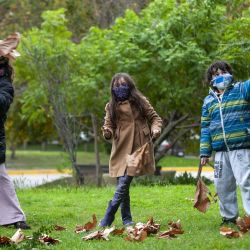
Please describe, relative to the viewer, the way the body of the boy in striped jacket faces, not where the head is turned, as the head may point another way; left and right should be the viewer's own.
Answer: facing the viewer

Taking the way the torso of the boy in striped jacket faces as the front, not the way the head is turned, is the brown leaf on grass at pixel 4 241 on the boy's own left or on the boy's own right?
on the boy's own right

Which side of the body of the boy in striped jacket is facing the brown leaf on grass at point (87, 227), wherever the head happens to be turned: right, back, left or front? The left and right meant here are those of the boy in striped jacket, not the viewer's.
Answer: right

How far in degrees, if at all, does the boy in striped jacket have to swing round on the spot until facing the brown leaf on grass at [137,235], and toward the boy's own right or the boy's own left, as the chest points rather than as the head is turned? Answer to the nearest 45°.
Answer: approximately 45° to the boy's own right

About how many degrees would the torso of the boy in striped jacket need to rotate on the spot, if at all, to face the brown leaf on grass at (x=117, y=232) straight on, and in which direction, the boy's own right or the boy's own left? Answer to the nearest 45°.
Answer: approximately 45° to the boy's own right

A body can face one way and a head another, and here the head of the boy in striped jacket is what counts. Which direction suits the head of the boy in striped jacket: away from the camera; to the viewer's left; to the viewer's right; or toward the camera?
toward the camera

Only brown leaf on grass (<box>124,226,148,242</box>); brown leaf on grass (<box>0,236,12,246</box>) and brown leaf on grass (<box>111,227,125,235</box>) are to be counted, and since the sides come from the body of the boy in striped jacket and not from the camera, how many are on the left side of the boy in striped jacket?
0
